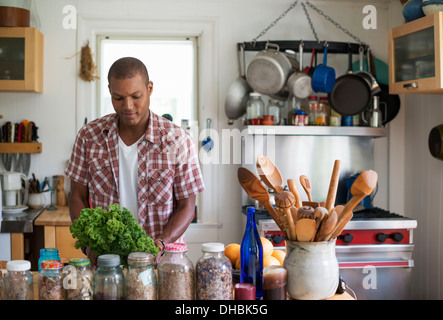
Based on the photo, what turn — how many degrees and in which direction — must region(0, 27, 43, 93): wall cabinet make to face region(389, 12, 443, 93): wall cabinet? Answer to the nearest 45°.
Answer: approximately 45° to its left

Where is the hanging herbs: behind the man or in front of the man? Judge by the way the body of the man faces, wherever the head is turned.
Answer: behind

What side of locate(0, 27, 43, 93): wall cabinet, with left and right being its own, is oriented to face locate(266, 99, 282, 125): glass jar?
left

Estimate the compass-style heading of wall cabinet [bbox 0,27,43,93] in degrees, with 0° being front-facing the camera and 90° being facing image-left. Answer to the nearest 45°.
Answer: approximately 0°

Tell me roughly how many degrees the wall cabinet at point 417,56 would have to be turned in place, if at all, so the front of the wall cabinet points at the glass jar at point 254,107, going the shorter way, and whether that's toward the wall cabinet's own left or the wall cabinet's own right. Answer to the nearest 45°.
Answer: approximately 45° to the wall cabinet's own right

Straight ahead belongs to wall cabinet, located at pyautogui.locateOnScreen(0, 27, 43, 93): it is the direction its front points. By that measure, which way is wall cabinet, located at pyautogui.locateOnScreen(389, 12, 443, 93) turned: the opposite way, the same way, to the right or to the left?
to the right

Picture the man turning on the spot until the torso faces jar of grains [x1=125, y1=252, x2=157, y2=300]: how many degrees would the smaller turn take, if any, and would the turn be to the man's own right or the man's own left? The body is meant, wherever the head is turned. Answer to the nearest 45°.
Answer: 0° — they already face it

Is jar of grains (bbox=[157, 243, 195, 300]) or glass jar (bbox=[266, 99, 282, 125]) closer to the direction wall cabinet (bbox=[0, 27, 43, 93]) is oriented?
the jar of grains

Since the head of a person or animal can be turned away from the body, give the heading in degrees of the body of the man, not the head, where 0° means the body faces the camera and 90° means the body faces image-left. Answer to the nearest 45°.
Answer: approximately 0°
